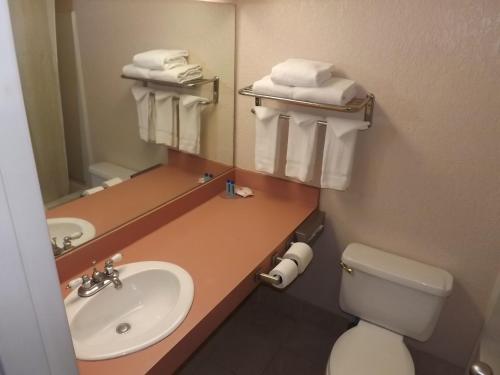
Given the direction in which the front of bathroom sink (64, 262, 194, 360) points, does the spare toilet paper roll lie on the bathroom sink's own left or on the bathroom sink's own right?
on the bathroom sink's own left

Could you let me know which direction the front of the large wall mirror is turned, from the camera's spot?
facing the viewer and to the right of the viewer

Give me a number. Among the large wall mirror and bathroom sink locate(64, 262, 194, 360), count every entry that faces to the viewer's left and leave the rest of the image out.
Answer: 0

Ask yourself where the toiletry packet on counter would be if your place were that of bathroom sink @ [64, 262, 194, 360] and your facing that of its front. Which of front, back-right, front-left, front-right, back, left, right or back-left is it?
left

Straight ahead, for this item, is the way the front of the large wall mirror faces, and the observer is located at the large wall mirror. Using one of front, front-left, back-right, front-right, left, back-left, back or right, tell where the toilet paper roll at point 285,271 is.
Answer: front

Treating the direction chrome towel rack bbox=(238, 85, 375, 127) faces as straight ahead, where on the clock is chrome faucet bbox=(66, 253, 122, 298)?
The chrome faucet is roughly at 12 o'clock from the chrome towel rack.

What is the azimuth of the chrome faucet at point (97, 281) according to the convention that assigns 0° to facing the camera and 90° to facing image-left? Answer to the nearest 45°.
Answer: approximately 315°

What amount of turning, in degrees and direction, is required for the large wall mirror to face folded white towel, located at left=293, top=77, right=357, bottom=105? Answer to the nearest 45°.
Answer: approximately 45° to its left

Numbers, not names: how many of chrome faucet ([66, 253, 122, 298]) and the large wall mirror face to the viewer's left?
0

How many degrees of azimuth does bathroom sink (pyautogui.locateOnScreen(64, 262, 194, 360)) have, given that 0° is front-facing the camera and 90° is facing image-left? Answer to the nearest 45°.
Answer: approximately 315°

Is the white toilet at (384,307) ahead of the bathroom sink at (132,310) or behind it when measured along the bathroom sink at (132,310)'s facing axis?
ahead

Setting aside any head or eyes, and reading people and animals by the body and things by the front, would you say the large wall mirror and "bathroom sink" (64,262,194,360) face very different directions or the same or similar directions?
same or similar directions

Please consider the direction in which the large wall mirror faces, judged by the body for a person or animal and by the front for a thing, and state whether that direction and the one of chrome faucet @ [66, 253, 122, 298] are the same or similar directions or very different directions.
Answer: same or similar directions

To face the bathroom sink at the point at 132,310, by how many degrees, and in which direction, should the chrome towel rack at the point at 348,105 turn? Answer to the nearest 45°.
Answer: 0° — it already faces it
